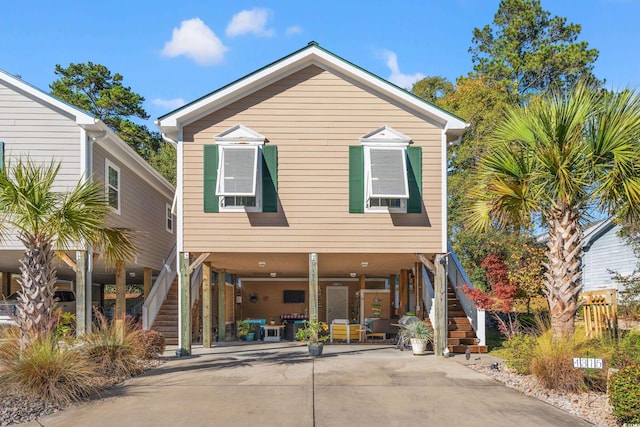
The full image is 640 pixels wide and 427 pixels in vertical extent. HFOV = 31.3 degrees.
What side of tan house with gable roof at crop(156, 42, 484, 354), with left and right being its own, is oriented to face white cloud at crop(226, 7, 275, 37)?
back

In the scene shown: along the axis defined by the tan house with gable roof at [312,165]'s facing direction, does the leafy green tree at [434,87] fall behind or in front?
behind

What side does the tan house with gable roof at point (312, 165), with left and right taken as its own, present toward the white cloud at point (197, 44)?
back

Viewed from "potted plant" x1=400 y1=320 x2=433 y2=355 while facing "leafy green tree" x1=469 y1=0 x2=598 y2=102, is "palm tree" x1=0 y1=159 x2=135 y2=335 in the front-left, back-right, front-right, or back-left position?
back-left

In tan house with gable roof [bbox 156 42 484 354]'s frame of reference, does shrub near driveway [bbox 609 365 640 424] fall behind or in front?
in front

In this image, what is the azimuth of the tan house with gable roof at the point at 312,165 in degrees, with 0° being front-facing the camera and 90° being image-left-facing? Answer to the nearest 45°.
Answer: approximately 0°

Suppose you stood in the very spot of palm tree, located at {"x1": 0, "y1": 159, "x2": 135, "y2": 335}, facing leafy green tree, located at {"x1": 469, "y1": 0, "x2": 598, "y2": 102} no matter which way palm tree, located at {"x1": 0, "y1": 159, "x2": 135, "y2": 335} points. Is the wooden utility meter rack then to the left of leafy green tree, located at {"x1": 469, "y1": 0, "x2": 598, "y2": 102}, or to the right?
right

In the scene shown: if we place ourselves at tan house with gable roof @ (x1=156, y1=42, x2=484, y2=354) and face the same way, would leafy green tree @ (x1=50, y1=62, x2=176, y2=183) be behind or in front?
behind

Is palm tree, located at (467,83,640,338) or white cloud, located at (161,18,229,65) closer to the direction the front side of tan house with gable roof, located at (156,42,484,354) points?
the palm tree

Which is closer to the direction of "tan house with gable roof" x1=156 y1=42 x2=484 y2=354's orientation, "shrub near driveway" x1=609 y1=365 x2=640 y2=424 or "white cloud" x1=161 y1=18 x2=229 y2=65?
the shrub near driveway

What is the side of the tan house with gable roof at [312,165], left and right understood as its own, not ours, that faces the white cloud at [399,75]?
back

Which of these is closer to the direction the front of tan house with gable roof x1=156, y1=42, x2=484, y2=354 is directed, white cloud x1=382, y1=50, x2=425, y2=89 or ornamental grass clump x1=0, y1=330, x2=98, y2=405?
the ornamental grass clump
